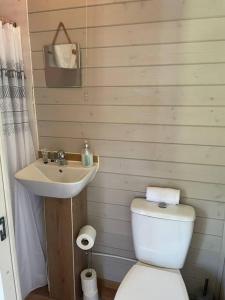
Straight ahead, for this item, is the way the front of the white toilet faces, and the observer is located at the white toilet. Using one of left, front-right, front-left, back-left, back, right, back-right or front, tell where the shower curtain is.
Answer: right

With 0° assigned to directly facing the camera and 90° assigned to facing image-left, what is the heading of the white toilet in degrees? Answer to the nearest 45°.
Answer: approximately 0°
